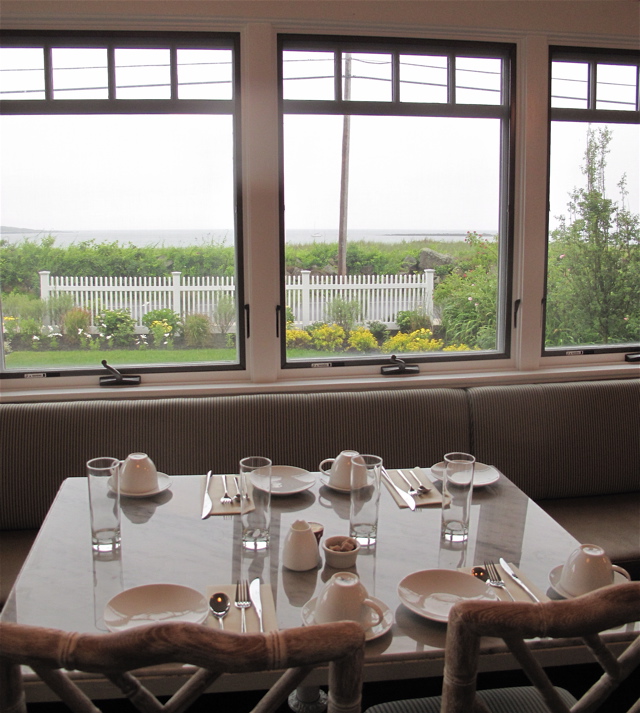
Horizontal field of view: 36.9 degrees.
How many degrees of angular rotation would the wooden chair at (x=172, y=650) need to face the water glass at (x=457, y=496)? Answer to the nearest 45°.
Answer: approximately 45° to its right

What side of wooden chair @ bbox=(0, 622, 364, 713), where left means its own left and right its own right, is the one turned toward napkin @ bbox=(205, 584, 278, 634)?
front

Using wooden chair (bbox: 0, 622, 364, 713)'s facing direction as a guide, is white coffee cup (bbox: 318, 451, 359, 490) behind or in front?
in front

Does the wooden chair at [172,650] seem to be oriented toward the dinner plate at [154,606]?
yes

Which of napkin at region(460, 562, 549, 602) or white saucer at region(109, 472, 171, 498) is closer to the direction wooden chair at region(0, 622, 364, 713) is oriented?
the white saucer

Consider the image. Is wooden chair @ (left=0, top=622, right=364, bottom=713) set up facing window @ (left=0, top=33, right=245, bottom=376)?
yes

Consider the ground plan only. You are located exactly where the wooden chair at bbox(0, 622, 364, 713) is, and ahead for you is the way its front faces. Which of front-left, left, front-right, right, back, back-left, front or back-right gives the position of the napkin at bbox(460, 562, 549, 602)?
front-right

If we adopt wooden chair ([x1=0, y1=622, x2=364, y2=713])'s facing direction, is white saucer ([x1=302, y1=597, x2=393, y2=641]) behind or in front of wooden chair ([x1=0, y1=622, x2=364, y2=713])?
in front

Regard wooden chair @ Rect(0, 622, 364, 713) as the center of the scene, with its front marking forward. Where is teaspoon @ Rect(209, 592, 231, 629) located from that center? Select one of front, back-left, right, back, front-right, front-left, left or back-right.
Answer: front

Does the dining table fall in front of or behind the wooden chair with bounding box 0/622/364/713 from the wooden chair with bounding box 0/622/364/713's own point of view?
in front

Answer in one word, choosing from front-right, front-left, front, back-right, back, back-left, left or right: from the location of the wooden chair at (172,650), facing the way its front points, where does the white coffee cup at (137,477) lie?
front

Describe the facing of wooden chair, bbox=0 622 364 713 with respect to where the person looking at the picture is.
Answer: facing away from the viewer

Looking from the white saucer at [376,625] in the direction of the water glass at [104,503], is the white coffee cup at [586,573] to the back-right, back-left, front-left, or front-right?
back-right

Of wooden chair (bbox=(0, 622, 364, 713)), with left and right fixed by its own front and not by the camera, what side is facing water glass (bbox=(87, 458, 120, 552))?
front

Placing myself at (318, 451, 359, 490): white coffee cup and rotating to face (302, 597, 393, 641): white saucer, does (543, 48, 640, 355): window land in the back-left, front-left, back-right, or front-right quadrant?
back-left

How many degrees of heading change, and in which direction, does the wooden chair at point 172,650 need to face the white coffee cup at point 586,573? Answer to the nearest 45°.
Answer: approximately 45° to its right
